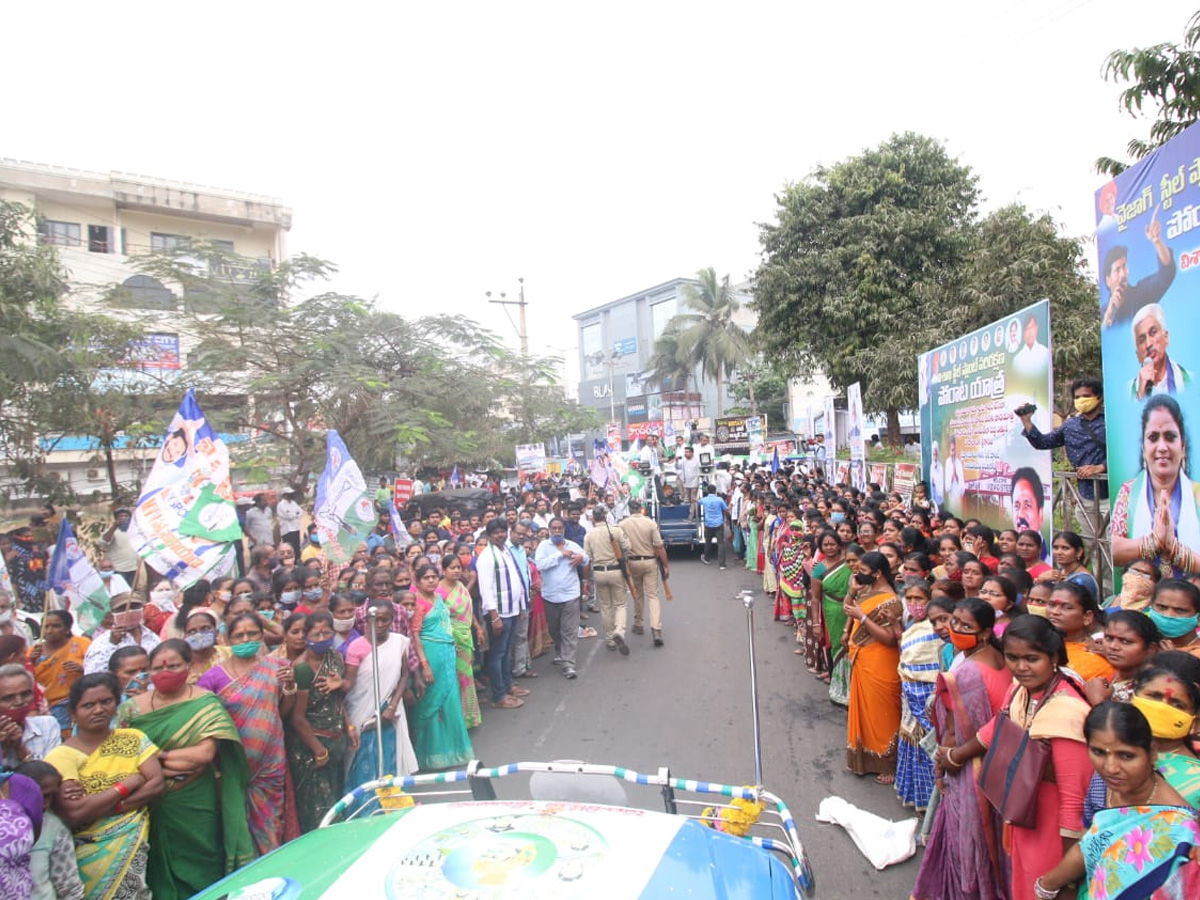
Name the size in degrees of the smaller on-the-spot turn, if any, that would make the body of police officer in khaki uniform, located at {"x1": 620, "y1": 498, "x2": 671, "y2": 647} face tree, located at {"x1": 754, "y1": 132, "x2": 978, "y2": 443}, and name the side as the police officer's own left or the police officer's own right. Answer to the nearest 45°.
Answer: approximately 45° to the police officer's own right

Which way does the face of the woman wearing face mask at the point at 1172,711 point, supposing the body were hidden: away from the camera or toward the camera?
toward the camera

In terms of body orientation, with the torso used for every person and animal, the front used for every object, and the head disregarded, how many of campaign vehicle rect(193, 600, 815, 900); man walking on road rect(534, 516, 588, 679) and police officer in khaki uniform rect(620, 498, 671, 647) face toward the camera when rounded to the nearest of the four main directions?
1

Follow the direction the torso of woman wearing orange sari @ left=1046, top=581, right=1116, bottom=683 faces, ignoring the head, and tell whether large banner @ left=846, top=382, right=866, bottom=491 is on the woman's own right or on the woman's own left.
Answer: on the woman's own right

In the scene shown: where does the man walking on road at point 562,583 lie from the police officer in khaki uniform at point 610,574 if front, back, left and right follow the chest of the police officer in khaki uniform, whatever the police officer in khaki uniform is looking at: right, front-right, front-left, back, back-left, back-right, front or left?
back-left

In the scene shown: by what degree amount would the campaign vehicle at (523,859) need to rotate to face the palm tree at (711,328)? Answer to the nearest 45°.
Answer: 0° — it already faces it

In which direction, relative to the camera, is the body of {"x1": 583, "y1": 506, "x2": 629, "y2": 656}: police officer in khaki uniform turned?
away from the camera

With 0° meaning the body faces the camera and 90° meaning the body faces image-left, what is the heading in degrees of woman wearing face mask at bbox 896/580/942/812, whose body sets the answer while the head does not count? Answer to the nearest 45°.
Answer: approximately 45°

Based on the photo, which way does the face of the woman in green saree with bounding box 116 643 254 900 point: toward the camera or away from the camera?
toward the camera

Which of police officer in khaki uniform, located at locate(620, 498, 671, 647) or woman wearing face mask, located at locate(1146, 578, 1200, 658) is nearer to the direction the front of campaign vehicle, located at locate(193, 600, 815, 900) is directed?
the police officer in khaki uniform

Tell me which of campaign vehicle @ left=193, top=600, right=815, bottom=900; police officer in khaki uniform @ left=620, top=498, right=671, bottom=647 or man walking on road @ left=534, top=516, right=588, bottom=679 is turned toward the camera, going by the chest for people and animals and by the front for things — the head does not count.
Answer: the man walking on road

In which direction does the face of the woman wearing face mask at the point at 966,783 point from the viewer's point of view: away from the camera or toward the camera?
toward the camera

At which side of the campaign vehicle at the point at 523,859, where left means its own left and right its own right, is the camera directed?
back

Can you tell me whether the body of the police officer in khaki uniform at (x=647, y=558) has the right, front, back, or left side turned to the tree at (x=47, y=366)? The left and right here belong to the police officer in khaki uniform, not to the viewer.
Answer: left

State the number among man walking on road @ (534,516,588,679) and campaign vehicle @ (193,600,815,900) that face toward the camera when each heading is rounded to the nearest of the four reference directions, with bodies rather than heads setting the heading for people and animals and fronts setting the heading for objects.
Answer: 1

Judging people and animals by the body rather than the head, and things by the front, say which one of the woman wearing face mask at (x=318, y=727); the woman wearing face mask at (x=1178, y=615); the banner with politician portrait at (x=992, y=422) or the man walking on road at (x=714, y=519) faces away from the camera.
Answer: the man walking on road

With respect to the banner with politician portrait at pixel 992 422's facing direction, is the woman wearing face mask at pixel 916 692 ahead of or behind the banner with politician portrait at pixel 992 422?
ahead

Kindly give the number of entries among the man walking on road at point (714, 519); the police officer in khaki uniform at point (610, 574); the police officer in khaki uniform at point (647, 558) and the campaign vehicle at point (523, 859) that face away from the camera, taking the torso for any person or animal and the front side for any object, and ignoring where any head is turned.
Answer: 4

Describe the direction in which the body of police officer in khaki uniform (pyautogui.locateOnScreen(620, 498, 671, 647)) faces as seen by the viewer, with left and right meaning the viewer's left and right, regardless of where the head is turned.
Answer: facing away from the viewer
